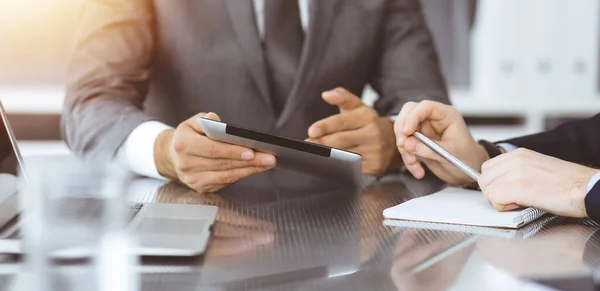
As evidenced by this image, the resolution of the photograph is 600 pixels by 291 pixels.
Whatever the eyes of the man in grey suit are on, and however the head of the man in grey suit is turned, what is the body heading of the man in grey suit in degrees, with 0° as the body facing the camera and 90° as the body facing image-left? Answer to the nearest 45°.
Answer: approximately 0°

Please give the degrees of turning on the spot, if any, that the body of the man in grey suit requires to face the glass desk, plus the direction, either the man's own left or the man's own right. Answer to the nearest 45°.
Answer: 0° — they already face it
